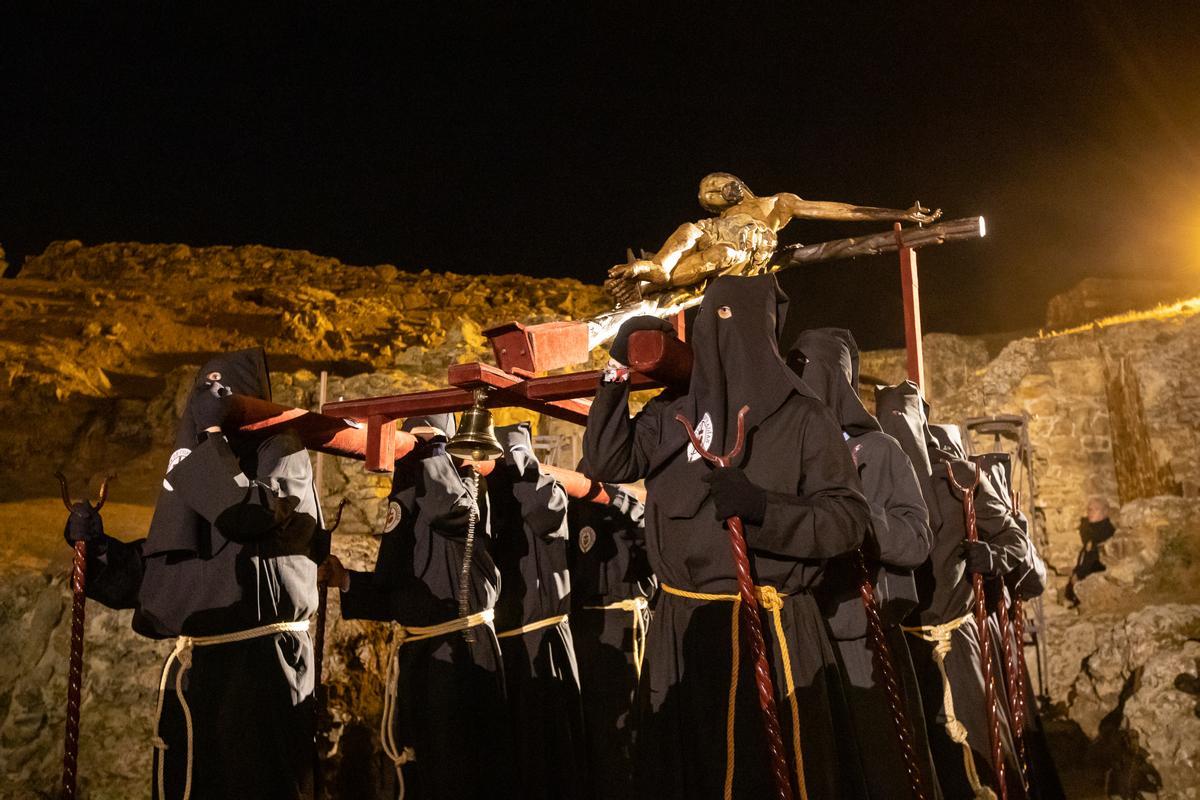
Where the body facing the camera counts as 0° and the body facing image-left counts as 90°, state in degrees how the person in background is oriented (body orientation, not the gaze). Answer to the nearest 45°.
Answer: approximately 45°

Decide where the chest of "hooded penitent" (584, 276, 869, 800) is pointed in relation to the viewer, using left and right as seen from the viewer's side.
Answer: facing the viewer and to the left of the viewer

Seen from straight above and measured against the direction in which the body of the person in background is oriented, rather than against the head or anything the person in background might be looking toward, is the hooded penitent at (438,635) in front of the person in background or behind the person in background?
in front

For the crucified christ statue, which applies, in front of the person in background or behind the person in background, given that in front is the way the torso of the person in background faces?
in front

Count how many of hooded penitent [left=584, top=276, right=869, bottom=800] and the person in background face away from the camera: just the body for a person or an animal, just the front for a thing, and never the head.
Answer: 0

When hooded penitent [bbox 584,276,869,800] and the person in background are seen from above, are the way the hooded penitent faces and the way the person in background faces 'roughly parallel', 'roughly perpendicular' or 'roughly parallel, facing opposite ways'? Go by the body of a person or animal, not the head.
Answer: roughly parallel
